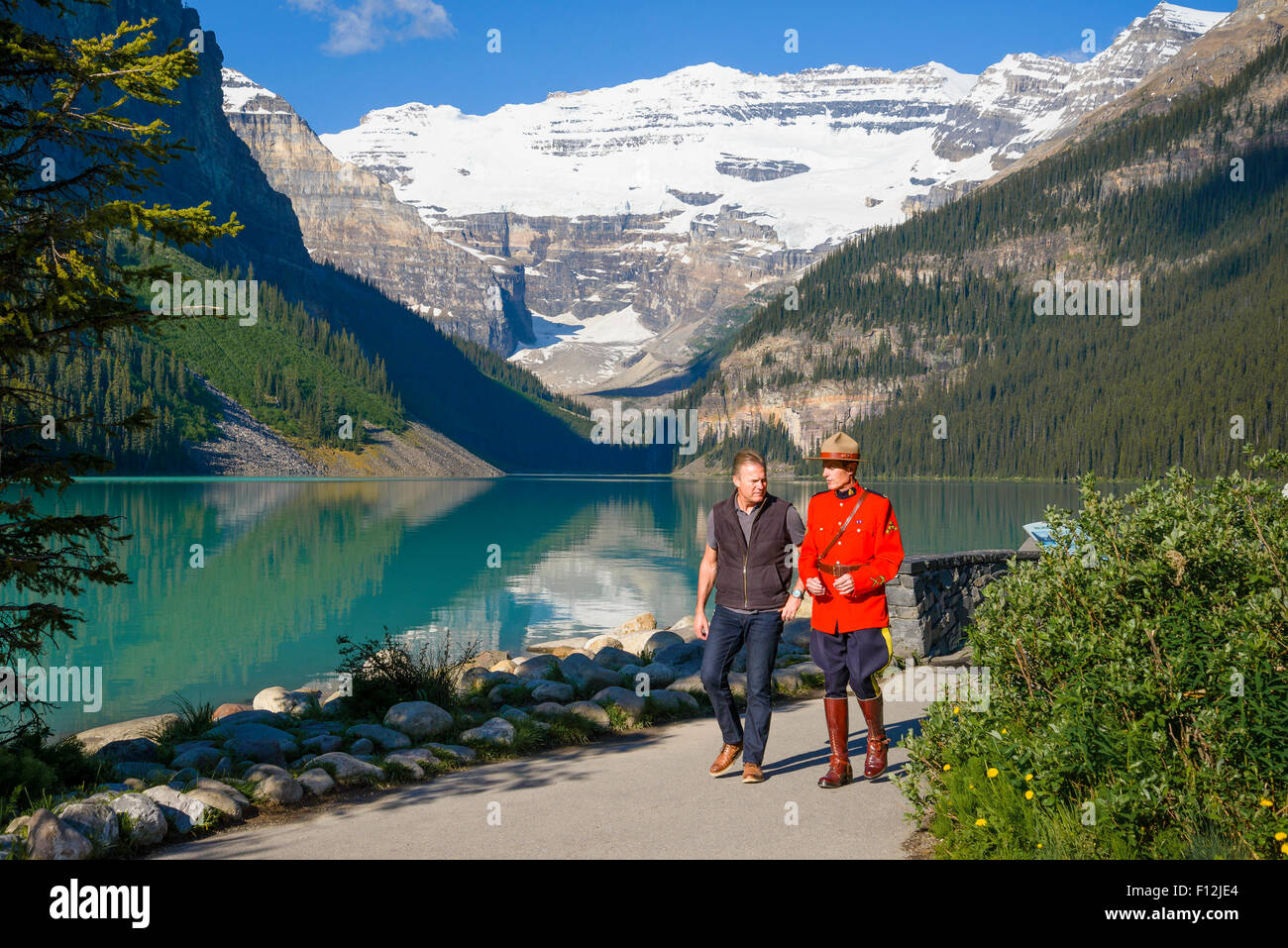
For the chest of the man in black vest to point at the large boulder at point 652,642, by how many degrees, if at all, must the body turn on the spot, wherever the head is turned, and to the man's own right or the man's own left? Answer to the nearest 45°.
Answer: approximately 180°

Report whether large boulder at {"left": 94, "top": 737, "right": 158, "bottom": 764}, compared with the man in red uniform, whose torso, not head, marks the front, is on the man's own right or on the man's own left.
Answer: on the man's own right

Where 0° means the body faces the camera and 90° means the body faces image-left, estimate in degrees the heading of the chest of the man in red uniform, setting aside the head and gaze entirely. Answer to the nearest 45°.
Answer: approximately 45°

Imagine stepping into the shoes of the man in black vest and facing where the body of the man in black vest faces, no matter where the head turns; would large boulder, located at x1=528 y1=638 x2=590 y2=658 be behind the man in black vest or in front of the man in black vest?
behind

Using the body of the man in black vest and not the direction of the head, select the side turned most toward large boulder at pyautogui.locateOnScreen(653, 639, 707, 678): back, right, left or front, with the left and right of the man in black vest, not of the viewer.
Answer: back

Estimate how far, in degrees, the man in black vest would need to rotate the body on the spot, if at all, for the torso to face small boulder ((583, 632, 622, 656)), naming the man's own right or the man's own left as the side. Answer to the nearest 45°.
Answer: approximately 180°

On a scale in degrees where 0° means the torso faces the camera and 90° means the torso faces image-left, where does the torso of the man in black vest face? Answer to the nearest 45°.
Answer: approximately 0°
